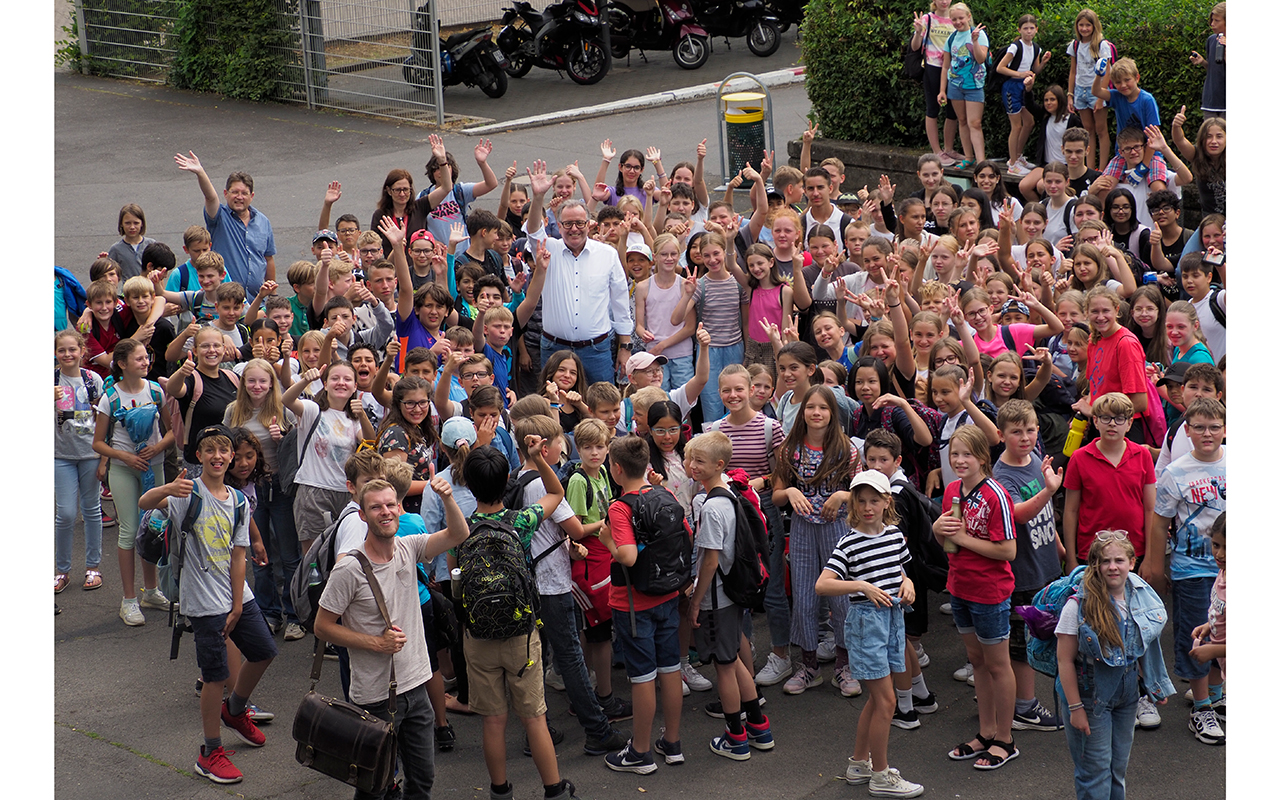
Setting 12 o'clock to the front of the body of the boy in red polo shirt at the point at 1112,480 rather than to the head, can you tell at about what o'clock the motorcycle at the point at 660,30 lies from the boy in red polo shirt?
The motorcycle is roughly at 5 o'clock from the boy in red polo shirt.

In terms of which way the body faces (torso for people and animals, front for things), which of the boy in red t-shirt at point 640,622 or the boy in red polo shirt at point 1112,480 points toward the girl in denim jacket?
the boy in red polo shirt at point 1112,480

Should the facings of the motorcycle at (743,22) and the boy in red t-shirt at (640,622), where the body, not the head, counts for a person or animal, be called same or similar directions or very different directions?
very different directions

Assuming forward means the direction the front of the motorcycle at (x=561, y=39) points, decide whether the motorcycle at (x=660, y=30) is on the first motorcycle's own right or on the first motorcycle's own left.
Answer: on the first motorcycle's own left

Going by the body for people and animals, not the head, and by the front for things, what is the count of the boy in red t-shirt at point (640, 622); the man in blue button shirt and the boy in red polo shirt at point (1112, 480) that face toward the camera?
2

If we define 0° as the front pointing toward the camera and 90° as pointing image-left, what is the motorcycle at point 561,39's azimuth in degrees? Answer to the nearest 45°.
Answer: approximately 315°

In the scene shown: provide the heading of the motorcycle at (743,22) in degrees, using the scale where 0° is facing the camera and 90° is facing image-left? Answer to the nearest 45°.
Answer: approximately 315°

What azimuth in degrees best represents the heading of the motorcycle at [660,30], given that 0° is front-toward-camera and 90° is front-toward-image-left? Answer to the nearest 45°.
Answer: approximately 315°

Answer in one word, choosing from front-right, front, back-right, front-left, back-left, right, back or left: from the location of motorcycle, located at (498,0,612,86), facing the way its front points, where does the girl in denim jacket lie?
front-right
